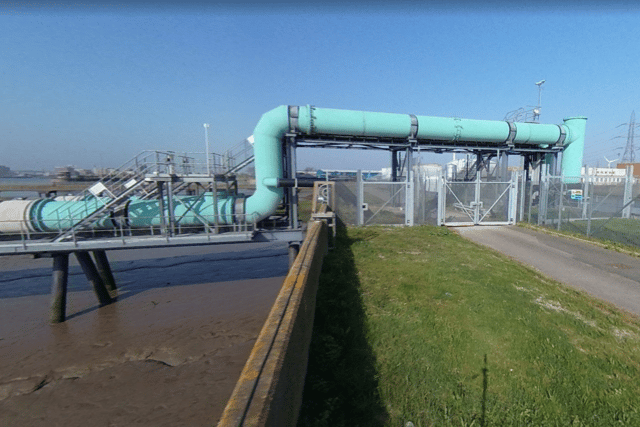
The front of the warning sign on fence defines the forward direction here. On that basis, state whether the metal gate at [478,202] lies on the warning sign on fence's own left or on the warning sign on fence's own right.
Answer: on the warning sign on fence's own right

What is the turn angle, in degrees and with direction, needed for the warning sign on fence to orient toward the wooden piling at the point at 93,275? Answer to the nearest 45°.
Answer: approximately 45° to its right

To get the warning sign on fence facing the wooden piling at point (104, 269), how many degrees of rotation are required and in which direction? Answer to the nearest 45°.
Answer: approximately 45° to its right

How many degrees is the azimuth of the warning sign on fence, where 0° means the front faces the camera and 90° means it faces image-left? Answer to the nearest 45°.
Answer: approximately 0°

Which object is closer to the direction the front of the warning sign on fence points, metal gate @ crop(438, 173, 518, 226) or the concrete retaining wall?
the concrete retaining wall

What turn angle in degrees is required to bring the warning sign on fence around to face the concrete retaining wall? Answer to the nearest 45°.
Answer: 0° — it already faces it
